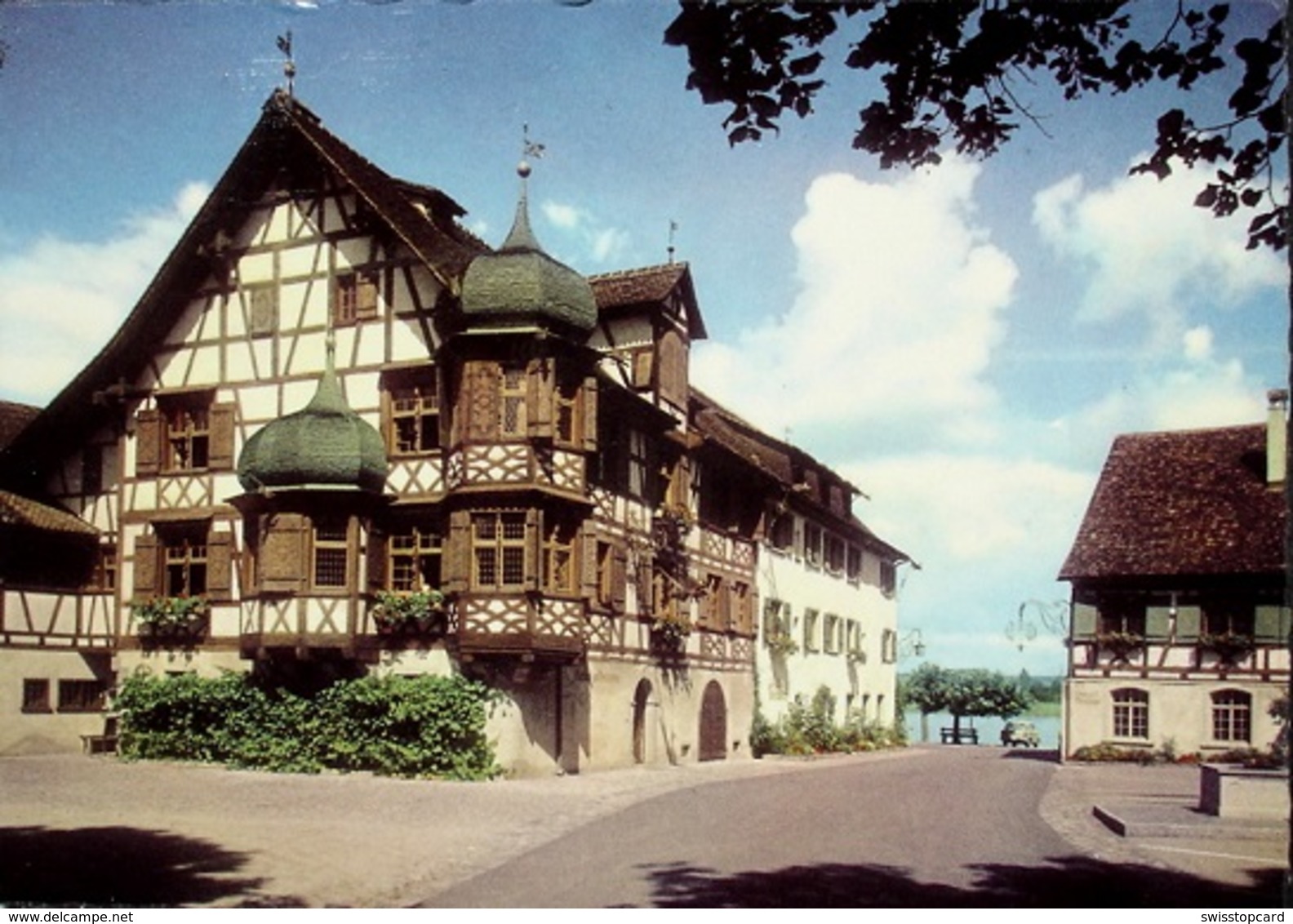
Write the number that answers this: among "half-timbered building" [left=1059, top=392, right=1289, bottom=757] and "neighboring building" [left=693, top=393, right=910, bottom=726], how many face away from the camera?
0

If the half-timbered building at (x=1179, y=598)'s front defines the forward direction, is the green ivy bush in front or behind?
in front

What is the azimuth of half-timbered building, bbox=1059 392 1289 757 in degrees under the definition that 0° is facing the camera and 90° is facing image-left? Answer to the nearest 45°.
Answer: approximately 0°

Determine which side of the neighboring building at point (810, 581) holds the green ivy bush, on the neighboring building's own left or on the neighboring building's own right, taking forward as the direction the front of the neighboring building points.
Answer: on the neighboring building's own right

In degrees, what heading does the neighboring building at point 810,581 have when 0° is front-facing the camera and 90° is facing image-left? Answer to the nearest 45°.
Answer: approximately 315°

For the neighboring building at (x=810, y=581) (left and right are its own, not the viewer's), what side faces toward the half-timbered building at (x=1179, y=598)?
front

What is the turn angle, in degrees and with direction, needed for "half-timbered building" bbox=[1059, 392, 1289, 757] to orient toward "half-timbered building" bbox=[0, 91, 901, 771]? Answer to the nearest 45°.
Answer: approximately 45° to its right
